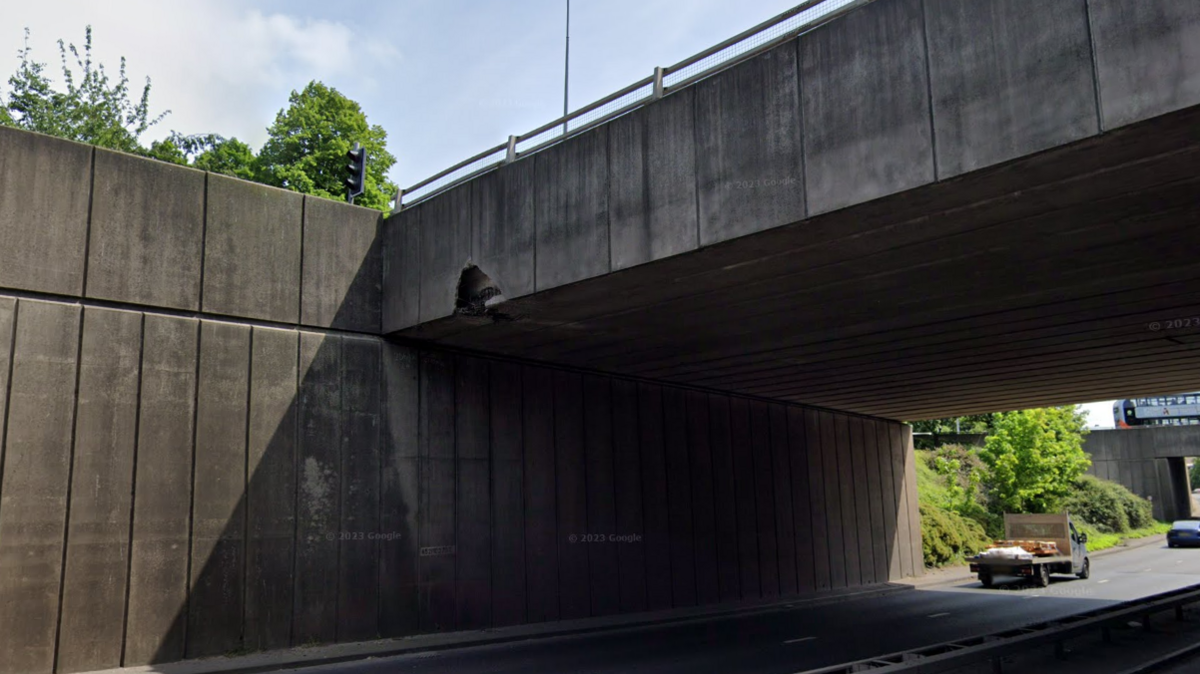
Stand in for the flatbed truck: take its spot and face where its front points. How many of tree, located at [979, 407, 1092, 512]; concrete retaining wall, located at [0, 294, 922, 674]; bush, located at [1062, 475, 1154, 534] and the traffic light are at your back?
2

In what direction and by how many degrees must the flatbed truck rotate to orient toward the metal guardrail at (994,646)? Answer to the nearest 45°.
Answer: approximately 135° to its right

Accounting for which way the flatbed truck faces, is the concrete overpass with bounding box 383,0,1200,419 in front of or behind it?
behind

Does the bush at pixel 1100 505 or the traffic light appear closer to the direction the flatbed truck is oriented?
the bush

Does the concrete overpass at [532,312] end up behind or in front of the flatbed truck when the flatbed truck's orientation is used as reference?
behind

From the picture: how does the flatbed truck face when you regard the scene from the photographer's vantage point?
facing away from the viewer and to the right of the viewer
